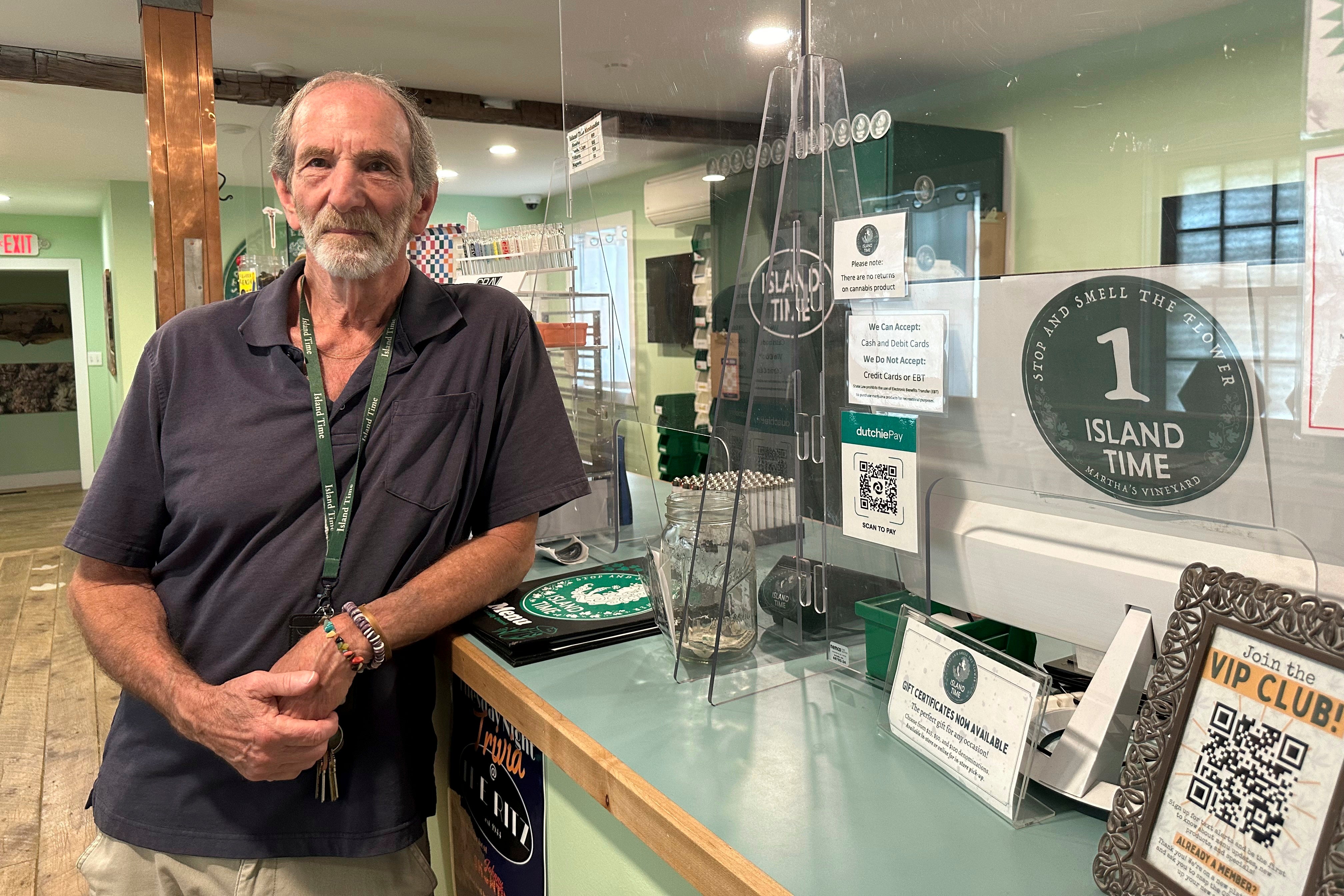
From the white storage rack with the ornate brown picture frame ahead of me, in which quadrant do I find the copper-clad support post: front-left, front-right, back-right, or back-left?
back-right

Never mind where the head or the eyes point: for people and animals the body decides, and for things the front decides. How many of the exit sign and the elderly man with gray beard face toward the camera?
2

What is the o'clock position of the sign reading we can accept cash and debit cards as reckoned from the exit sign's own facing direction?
The sign reading we can accept cash and debit cards is roughly at 12 o'clock from the exit sign.

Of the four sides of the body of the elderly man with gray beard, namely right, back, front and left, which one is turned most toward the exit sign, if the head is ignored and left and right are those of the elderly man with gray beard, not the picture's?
back

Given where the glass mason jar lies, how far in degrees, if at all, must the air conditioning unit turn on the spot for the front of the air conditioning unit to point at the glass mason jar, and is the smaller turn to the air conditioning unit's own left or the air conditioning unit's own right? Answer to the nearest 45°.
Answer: approximately 45° to the air conditioning unit's own left

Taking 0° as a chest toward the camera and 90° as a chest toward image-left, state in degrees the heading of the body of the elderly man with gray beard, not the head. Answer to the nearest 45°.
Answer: approximately 0°

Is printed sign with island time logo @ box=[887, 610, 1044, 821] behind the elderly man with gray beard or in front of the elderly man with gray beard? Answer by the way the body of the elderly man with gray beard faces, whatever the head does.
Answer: in front

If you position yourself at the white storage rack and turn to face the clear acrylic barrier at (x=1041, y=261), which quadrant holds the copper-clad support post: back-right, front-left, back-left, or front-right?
back-right

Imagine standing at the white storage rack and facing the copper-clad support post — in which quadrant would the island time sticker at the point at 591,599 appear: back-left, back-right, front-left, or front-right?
front-left
